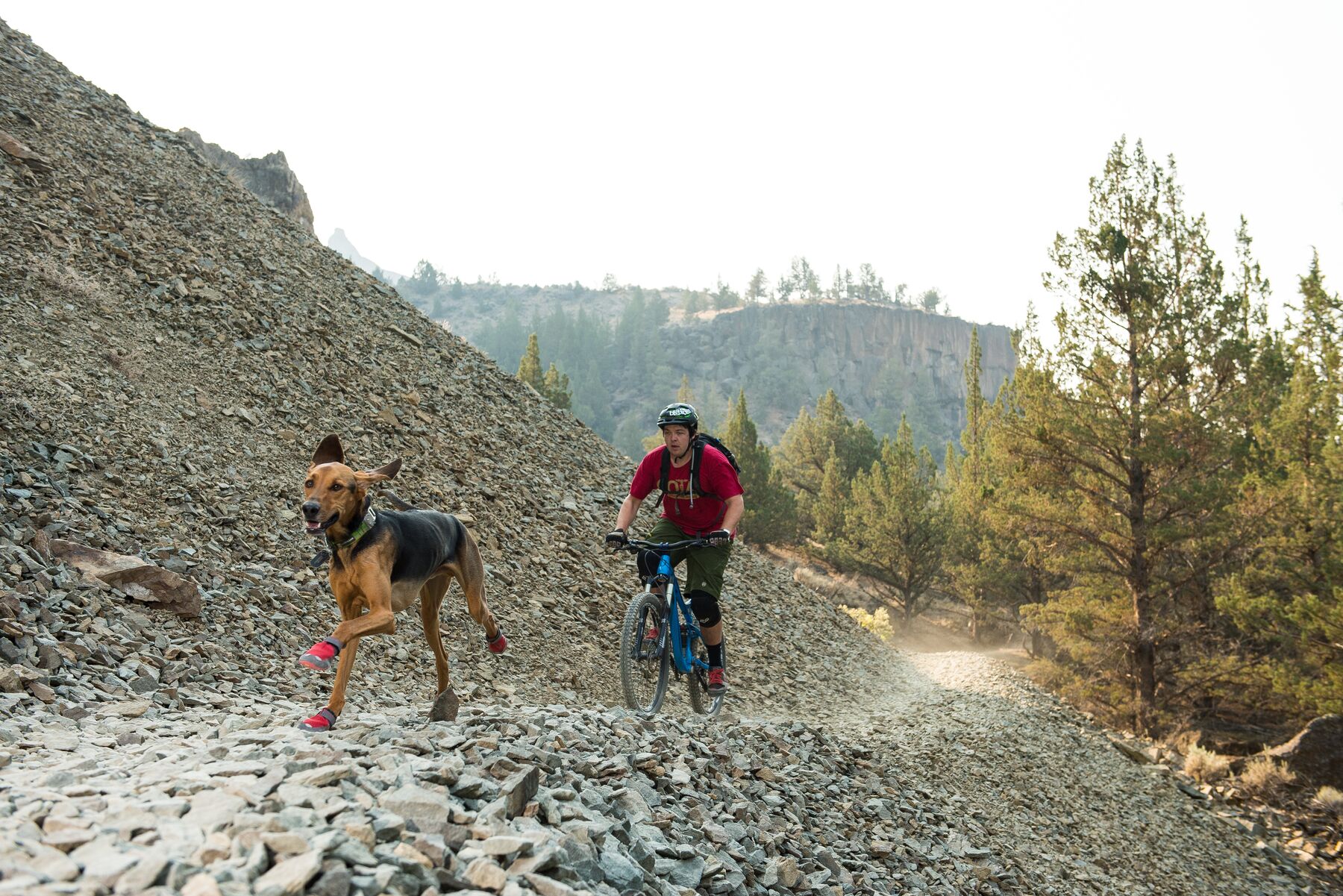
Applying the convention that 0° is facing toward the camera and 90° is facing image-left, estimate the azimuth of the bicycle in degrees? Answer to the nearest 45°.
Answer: approximately 45°

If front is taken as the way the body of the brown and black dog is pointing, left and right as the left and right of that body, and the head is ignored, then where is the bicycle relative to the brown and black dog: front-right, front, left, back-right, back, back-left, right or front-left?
back

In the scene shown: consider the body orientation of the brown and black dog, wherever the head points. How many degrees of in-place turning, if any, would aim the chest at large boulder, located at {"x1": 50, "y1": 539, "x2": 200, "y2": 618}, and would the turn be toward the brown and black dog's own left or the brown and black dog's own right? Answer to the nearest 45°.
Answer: approximately 90° to the brown and black dog's own right

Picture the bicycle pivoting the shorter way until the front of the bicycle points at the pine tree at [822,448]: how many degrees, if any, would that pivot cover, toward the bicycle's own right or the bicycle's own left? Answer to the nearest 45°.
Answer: approximately 135° to the bicycle's own right

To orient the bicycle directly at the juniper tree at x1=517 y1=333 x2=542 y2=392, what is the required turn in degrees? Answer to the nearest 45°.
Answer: approximately 135° to its right

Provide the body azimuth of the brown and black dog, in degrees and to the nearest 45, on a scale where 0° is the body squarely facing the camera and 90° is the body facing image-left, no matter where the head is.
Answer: approximately 45°

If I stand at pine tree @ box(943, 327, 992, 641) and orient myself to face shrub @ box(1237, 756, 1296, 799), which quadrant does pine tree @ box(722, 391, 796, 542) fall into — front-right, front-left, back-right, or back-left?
back-right
